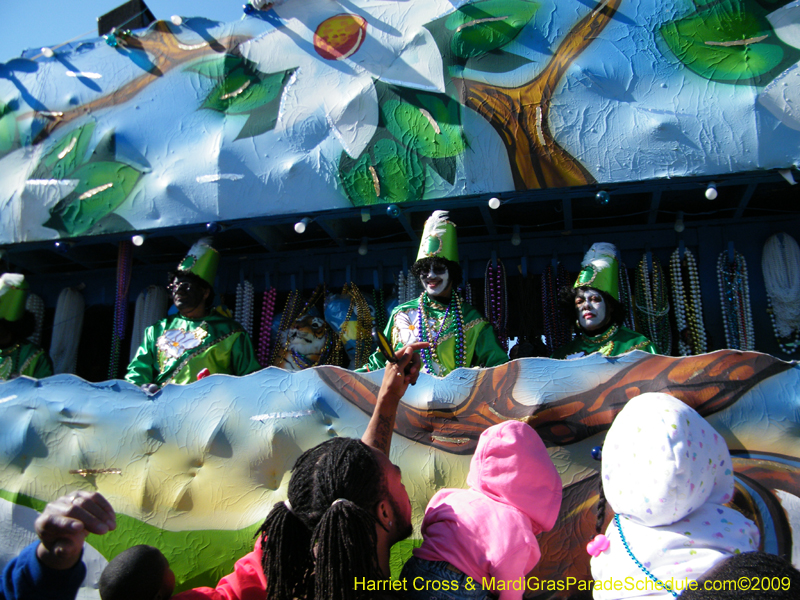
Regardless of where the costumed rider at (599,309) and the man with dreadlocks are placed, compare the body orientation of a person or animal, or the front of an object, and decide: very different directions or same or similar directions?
very different directions

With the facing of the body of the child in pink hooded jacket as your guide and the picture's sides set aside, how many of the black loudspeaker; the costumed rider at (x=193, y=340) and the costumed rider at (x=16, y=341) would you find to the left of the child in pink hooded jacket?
3

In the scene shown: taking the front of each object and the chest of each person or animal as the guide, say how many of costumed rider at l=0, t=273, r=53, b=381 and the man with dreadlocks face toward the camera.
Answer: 1

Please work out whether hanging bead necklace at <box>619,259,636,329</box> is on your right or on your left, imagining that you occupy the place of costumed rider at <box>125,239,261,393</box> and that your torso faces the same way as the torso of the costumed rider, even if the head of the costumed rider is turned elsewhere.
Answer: on your left

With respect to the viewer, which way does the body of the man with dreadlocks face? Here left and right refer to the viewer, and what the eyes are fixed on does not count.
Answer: facing away from the viewer and to the right of the viewer

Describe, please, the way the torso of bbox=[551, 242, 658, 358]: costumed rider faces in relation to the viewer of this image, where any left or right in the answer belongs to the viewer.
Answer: facing the viewer and to the left of the viewer

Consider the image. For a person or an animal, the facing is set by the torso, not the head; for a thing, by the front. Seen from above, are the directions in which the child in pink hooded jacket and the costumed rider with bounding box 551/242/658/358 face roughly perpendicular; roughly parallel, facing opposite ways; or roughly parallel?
roughly parallel, facing opposite ways

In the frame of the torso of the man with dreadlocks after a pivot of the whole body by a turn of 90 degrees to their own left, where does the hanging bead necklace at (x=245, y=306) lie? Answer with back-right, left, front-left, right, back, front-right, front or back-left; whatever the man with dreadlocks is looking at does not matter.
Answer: front-right

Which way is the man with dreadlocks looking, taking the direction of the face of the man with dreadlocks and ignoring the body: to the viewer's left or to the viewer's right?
to the viewer's right

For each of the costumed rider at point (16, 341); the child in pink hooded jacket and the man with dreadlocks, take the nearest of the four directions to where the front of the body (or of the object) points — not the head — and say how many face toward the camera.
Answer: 1

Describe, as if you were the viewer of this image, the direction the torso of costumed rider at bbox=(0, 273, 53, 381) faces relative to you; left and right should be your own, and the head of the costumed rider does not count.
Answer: facing the viewer

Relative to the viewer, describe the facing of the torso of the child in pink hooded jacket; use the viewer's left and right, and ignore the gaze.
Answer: facing away from the viewer and to the right of the viewer

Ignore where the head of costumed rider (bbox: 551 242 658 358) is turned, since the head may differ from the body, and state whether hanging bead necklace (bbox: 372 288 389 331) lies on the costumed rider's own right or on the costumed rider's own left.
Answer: on the costumed rider's own right

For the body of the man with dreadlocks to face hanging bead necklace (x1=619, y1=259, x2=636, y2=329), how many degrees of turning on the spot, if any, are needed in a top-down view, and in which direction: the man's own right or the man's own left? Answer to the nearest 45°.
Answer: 0° — they already face it

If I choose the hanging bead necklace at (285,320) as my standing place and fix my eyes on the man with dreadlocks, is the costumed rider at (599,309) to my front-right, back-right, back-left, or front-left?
front-left

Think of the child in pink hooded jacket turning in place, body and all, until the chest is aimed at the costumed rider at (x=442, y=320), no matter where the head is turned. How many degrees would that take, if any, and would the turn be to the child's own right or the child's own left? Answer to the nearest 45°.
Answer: approximately 45° to the child's own left
